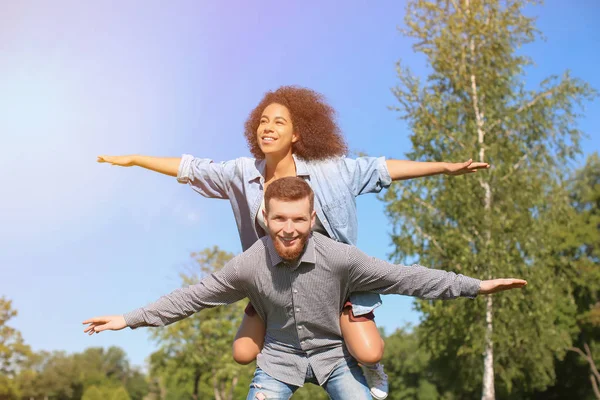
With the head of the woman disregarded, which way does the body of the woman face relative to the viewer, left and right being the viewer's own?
facing the viewer

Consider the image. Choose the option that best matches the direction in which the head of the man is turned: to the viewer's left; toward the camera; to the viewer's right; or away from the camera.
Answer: toward the camera

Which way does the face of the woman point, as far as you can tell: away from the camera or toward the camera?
toward the camera

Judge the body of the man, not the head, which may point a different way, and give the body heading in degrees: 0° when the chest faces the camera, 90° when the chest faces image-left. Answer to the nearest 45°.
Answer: approximately 0°

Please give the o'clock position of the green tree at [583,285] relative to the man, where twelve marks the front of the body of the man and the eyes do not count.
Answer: The green tree is roughly at 7 o'clock from the man.

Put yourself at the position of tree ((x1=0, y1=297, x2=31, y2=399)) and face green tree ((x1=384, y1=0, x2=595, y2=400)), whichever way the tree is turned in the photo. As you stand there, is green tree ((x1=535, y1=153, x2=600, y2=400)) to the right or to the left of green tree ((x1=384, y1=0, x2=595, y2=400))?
left

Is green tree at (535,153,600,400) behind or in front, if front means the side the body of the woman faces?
behind

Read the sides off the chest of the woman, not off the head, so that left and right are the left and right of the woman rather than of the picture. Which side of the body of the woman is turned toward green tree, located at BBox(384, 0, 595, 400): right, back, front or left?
back
